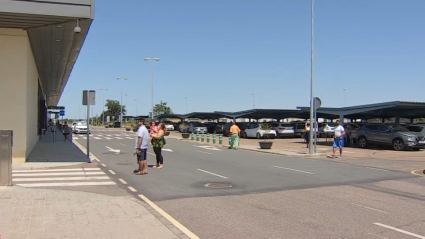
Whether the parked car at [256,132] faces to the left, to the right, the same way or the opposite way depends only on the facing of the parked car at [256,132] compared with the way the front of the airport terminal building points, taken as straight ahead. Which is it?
to the right

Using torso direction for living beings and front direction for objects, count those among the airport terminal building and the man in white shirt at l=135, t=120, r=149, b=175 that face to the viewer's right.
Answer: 1

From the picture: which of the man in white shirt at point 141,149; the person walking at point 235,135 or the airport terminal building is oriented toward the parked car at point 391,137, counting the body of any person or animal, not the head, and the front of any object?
the airport terminal building

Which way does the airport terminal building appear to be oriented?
to the viewer's right

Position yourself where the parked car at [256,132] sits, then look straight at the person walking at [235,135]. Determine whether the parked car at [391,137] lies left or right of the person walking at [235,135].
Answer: left

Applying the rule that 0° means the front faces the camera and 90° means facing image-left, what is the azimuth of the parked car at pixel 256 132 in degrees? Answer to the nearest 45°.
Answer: approximately 315°
